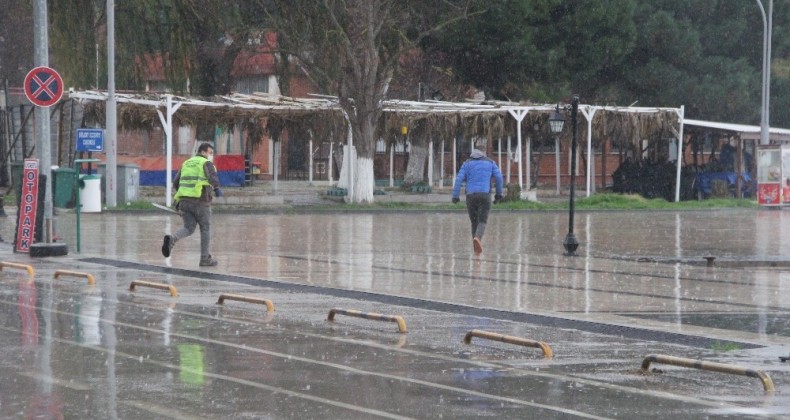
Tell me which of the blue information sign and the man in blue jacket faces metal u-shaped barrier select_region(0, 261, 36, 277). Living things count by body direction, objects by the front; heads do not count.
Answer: the blue information sign

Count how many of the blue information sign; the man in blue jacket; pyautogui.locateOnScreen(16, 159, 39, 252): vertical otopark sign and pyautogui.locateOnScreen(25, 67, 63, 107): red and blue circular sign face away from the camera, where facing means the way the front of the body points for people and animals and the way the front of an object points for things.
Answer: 1

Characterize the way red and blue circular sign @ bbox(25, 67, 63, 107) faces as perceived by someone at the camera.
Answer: facing the viewer

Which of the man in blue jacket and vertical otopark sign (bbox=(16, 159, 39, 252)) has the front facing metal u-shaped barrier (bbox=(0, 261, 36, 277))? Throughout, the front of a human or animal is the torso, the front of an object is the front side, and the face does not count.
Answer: the vertical otopark sign

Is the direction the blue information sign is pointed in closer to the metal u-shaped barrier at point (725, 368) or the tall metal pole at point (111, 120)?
the metal u-shaped barrier

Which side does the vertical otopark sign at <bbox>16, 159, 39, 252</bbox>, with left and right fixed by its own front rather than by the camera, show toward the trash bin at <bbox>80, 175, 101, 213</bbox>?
back

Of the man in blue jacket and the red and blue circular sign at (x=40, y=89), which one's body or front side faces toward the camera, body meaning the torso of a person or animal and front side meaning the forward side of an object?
the red and blue circular sign

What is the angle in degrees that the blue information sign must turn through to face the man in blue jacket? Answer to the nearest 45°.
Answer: approximately 45° to its left

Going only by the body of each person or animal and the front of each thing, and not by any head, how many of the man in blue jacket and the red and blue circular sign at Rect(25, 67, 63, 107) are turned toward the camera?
1

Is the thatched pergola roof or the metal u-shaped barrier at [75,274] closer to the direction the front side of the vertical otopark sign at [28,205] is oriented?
the metal u-shaped barrier

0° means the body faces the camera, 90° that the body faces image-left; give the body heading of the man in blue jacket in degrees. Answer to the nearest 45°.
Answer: approximately 180°

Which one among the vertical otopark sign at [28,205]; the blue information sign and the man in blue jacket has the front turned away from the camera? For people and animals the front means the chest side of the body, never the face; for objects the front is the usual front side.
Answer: the man in blue jacket

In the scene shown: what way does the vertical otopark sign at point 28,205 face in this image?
toward the camera
